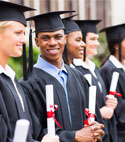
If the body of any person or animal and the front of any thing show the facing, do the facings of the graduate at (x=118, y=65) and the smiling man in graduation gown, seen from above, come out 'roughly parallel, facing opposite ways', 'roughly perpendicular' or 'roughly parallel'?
roughly parallel

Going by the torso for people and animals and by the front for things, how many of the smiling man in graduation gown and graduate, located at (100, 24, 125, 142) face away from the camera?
0

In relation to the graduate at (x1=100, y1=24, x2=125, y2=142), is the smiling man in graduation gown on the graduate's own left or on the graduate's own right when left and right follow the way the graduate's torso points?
on the graduate's own right

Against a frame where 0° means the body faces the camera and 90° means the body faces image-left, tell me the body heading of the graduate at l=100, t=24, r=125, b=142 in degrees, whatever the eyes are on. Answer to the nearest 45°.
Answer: approximately 315°

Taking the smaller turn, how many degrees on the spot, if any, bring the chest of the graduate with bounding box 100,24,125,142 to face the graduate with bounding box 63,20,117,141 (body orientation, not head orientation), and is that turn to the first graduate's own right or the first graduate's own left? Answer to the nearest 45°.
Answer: approximately 90° to the first graduate's own right

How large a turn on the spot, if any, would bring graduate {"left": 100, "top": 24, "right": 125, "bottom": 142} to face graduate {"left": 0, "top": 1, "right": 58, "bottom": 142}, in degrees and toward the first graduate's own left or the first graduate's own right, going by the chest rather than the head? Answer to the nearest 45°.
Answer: approximately 45° to the first graduate's own right

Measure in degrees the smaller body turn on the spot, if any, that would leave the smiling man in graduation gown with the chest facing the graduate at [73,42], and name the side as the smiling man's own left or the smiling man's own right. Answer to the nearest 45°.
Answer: approximately 135° to the smiling man's own left

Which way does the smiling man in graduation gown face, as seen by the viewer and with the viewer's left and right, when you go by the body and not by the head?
facing the viewer and to the right of the viewer

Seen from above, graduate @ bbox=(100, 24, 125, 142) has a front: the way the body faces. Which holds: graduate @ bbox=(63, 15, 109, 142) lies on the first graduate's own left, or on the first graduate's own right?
on the first graduate's own right
